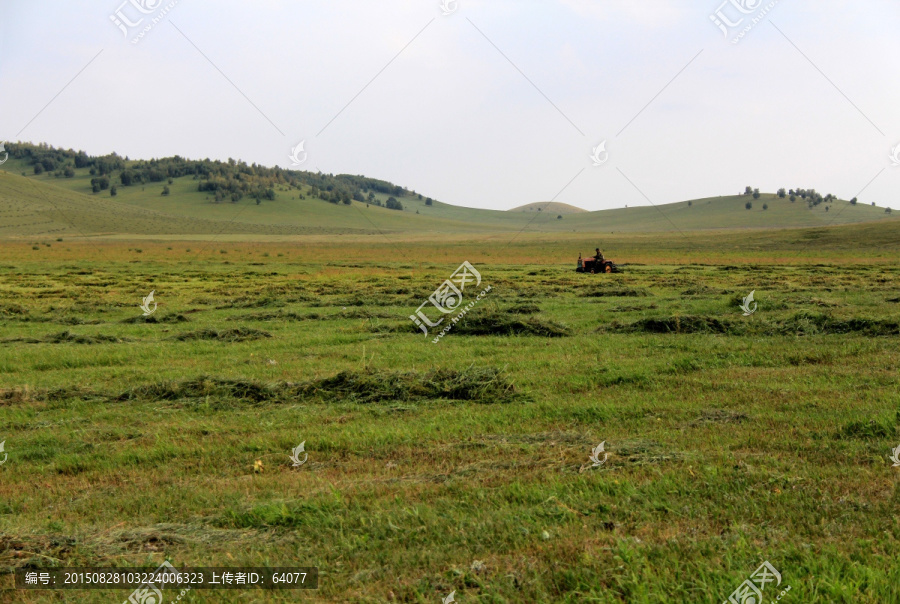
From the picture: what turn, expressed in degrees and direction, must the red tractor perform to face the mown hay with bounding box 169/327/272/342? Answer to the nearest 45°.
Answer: approximately 90° to its left

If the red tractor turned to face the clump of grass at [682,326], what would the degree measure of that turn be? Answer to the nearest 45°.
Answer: approximately 90° to its left

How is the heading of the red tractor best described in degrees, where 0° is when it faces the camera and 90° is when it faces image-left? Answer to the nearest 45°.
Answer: approximately 90°

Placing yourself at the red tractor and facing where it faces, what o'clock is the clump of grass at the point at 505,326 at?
The clump of grass is roughly at 9 o'clock from the red tractor.

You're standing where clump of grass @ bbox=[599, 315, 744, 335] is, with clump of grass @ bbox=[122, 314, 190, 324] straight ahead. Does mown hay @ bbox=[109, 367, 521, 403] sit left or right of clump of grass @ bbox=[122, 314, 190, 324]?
left

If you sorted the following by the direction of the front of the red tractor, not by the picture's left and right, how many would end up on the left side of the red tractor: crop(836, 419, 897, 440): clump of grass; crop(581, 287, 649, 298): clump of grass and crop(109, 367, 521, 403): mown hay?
3

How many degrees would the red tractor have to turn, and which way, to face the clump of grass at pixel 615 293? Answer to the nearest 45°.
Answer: approximately 90° to its left
